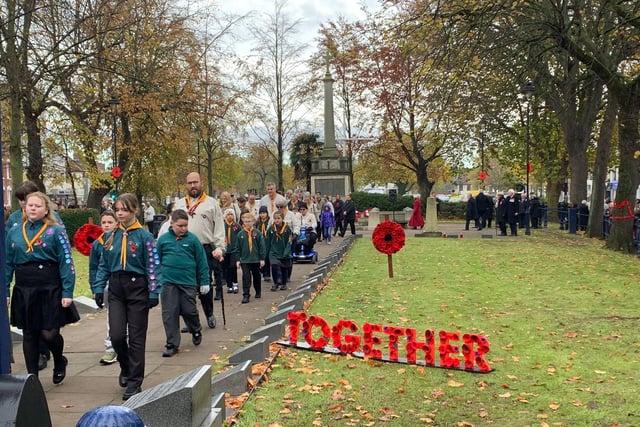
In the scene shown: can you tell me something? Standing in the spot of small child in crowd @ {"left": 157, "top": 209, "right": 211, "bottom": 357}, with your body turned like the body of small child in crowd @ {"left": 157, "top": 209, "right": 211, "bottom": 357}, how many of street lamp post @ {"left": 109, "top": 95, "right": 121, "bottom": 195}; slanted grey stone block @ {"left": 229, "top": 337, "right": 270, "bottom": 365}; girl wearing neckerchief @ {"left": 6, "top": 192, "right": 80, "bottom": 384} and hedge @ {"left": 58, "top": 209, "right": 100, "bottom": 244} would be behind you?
2

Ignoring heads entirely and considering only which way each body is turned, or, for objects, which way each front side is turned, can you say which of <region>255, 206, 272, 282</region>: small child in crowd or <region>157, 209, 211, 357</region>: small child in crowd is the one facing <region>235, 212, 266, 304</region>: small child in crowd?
<region>255, 206, 272, 282</region>: small child in crowd

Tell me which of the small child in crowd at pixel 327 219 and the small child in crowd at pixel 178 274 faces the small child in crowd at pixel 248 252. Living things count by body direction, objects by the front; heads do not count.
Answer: the small child in crowd at pixel 327 219

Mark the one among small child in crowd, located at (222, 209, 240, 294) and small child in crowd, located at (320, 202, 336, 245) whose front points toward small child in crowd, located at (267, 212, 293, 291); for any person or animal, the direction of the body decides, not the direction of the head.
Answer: small child in crowd, located at (320, 202, 336, 245)

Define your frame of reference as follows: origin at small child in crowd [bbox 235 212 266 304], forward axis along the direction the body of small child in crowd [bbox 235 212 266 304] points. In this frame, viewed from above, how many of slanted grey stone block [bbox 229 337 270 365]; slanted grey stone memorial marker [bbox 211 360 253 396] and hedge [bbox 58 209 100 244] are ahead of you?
2

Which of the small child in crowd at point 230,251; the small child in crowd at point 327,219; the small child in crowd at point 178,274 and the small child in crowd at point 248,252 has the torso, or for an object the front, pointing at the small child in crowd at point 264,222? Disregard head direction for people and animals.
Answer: the small child in crowd at point 327,219

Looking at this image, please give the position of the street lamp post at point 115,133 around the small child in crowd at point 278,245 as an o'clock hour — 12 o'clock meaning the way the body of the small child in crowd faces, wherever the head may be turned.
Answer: The street lamp post is roughly at 5 o'clock from the small child in crowd.

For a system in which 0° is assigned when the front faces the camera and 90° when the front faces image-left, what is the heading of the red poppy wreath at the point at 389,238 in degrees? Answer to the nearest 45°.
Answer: approximately 0°

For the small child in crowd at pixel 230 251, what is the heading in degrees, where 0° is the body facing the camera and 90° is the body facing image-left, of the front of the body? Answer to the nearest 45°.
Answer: approximately 0°

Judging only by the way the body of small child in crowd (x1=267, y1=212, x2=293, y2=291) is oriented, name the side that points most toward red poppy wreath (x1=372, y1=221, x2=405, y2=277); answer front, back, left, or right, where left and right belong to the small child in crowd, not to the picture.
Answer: left

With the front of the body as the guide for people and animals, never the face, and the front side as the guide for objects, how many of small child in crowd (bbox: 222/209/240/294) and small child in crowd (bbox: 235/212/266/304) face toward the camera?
2

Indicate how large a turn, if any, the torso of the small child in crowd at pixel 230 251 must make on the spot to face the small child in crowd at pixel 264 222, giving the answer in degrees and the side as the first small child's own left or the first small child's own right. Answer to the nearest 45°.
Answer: approximately 135° to the first small child's own left

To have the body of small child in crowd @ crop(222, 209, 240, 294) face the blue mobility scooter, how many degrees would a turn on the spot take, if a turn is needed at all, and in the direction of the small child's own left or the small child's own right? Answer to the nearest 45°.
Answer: approximately 135° to the small child's own left

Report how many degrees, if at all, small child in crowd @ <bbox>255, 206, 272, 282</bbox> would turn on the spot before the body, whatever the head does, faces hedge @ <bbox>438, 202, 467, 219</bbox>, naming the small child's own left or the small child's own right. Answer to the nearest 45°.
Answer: approximately 135° to the small child's own left
